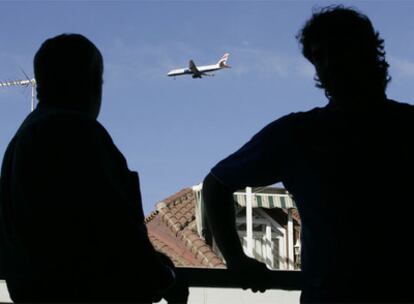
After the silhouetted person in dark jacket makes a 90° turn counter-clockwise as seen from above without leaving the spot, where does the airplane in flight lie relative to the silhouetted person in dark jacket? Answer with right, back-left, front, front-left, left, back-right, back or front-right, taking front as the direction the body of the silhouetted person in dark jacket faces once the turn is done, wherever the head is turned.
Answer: front-right

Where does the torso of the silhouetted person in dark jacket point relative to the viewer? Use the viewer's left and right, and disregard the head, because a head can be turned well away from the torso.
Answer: facing away from the viewer and to the right of the viewer

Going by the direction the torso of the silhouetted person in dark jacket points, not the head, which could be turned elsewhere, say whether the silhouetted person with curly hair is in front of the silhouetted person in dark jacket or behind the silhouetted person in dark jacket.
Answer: in front
